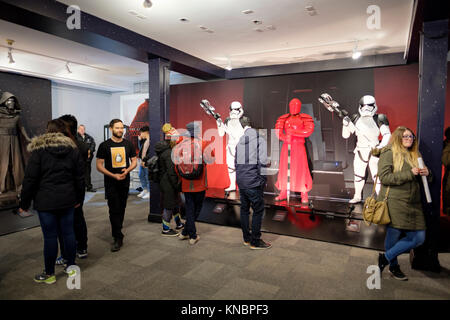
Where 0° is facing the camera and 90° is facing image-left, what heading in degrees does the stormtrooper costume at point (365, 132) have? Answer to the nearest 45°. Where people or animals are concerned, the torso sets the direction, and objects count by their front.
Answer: approximately 0°

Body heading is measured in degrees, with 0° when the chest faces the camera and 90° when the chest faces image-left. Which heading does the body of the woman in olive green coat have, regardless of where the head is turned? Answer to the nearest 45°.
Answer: approximately 315°

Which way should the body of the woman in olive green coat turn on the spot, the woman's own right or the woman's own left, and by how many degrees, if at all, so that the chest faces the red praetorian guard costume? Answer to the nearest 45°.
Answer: approximately 180°

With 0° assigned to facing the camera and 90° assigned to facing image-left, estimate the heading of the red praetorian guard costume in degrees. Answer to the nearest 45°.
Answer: approximately 0°

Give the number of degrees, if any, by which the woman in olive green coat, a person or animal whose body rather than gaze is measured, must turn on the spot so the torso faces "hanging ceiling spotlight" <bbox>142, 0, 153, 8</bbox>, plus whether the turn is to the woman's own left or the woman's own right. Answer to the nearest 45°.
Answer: approximately 135° to the woman's own right

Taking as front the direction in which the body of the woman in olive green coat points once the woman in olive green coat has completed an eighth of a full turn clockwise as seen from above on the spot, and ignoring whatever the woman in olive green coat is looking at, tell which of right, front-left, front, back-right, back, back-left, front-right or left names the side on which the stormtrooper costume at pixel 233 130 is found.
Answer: back-right

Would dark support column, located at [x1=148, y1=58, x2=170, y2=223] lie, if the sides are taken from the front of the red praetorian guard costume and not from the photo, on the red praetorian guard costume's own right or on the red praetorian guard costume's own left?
on the red praetorian guard costume's own right

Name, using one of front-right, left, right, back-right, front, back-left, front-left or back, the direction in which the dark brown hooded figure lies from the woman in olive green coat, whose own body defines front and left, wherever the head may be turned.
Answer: back-right

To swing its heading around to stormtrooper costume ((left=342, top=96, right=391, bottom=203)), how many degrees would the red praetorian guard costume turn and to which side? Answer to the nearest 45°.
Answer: approximately 90° to its left

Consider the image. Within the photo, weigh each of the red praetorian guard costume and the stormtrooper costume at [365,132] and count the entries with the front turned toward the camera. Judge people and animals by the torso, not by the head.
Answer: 2

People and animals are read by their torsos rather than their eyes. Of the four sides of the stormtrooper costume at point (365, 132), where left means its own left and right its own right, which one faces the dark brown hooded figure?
right
